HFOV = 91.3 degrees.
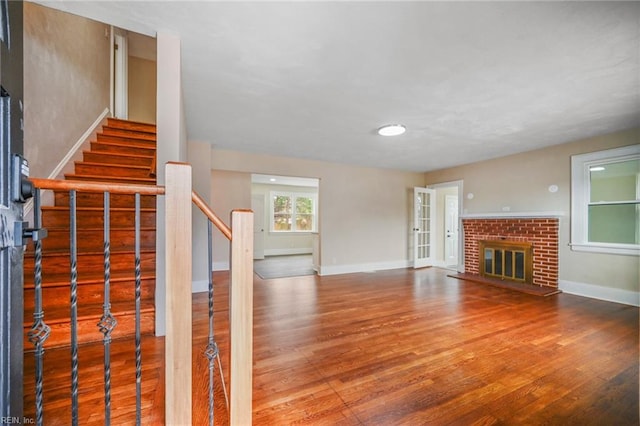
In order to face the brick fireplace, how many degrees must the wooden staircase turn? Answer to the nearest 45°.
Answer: approximately 90° to its left

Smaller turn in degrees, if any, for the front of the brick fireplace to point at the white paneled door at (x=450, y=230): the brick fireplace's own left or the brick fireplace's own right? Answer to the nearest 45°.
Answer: approximately 90° to the brick fireplace's own right

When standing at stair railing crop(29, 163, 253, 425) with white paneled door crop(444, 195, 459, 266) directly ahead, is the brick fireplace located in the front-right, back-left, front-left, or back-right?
front-right

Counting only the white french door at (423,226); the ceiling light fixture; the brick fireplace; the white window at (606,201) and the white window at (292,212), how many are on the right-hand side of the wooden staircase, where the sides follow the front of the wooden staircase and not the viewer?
0

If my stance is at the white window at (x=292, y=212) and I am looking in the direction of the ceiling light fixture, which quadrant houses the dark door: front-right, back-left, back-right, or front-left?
front-right

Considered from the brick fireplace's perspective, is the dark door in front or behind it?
in front

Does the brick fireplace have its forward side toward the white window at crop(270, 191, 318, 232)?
no

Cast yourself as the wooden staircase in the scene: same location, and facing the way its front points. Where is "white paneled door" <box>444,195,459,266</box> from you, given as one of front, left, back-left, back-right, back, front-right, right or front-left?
left

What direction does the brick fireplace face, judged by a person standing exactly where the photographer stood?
facing the viewer and to the left of the viewer

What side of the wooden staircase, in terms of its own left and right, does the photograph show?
front

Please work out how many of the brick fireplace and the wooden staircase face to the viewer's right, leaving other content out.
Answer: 0

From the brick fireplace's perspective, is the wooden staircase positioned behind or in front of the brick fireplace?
in front

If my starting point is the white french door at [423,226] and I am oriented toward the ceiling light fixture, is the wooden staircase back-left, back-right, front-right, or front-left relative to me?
front-right

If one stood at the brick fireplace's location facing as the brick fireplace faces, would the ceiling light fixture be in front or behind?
in front

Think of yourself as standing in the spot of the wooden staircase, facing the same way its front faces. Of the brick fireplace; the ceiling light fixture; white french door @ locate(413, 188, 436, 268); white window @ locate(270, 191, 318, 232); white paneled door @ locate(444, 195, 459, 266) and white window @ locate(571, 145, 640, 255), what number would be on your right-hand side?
0

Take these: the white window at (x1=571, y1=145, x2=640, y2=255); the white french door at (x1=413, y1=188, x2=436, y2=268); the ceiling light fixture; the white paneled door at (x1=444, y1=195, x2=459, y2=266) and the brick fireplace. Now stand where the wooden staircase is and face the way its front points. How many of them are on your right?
0

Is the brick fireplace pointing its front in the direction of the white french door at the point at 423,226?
no
